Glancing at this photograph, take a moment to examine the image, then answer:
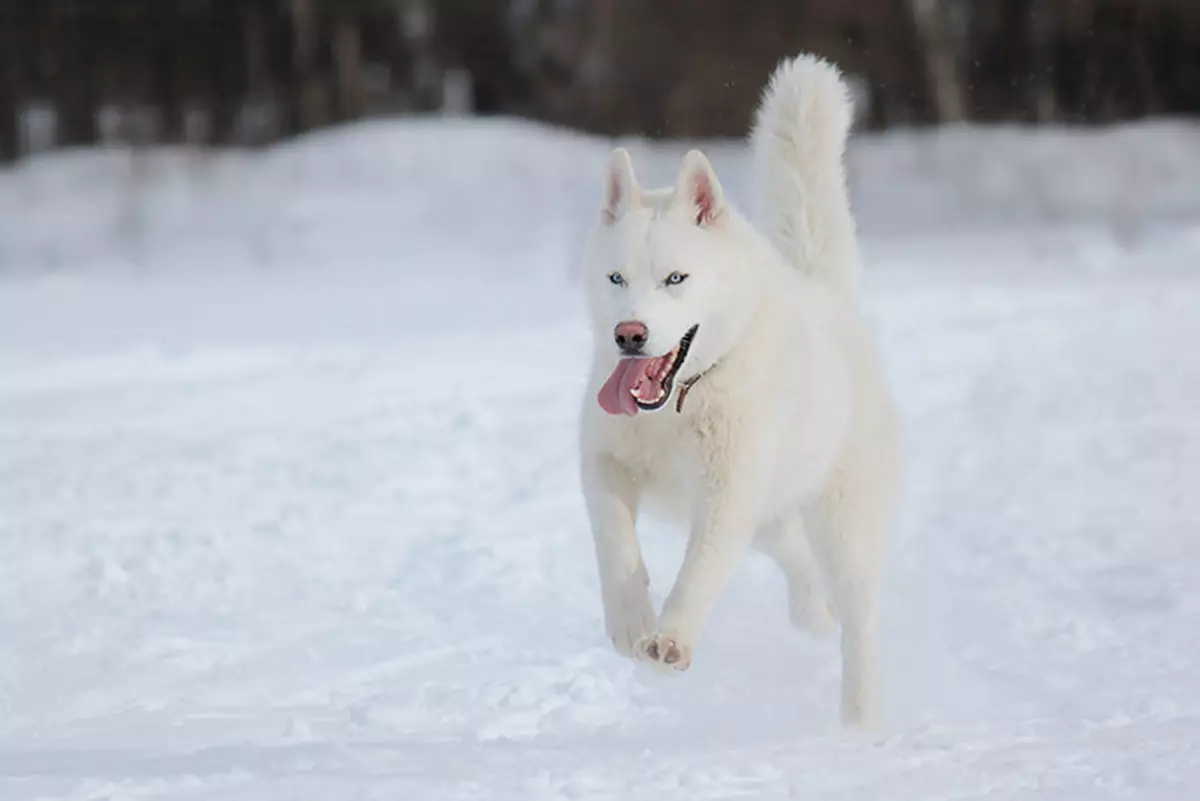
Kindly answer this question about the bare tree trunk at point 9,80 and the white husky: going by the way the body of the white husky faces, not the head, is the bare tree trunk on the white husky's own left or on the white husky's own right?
on the white husky's own right

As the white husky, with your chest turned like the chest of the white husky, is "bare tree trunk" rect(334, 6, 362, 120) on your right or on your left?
on your right

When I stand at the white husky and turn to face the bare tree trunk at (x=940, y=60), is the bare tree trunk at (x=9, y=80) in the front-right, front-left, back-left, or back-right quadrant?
front-left

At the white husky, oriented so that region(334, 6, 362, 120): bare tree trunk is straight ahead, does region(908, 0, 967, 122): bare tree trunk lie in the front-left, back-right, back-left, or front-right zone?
front-right

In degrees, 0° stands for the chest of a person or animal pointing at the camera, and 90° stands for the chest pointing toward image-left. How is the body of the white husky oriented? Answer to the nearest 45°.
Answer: approximately 45°

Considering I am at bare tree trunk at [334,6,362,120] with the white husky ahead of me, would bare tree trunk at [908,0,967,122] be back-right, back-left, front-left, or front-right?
front-left

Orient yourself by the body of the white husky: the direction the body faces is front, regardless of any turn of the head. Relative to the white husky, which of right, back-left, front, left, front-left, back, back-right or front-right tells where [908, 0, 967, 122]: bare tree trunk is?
back-right
